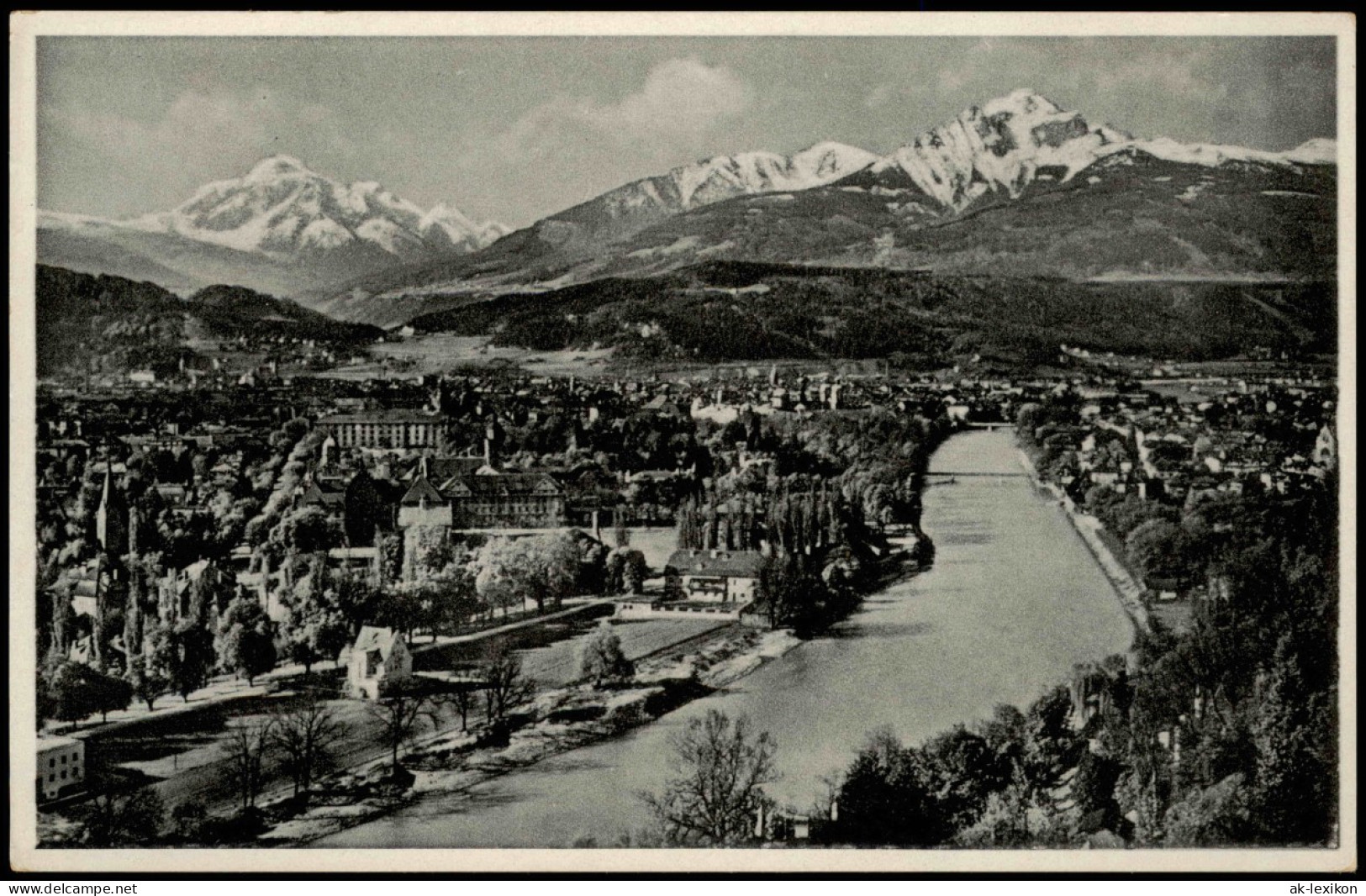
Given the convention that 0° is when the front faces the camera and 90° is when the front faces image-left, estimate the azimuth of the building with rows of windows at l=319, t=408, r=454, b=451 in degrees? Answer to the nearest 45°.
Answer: approximately 0°
